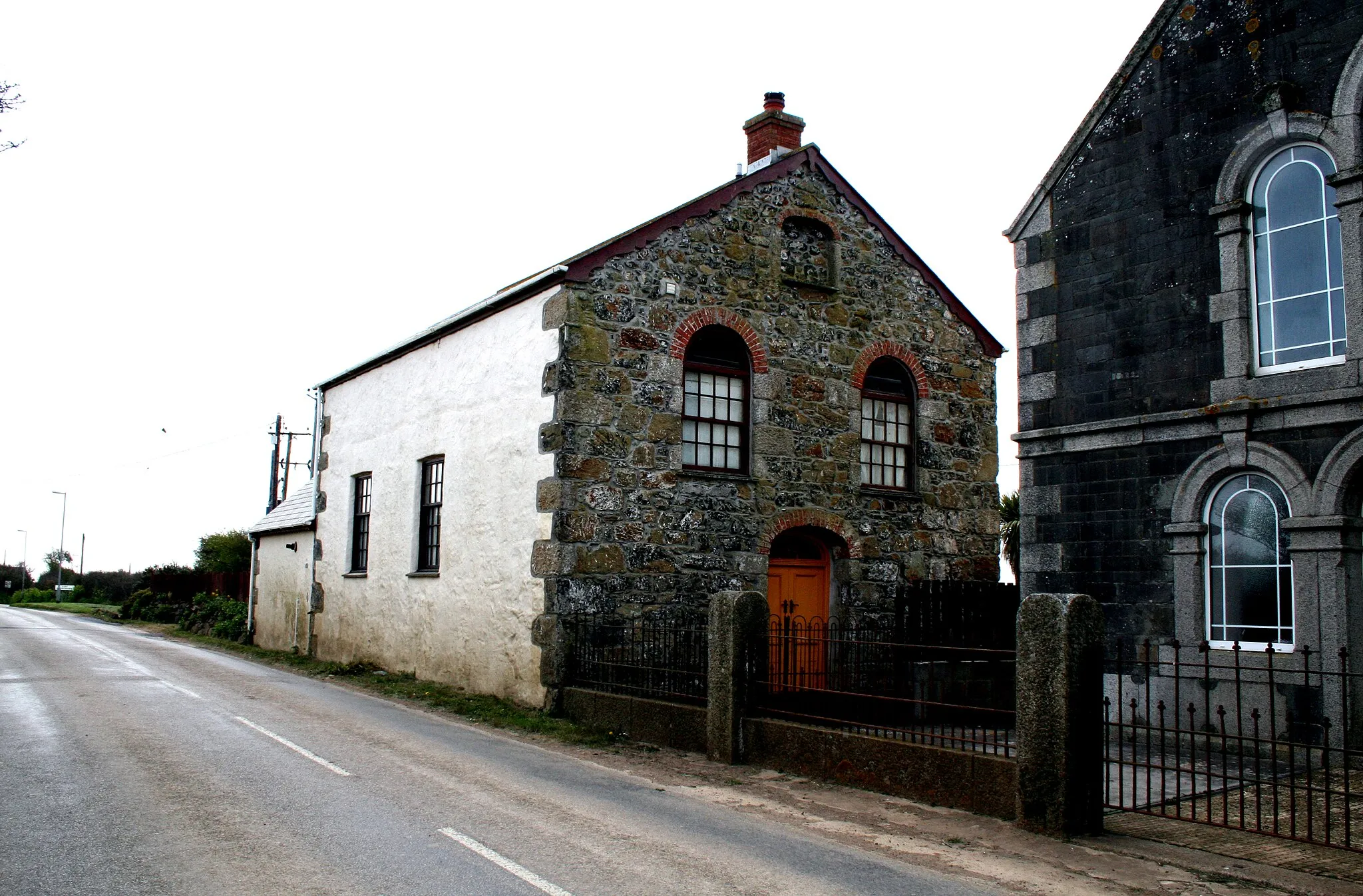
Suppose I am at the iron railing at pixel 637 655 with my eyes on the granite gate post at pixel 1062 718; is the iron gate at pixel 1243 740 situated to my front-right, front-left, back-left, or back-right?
front-left

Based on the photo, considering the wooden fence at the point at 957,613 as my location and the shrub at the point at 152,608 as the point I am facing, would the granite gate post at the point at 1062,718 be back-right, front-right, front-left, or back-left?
back-left

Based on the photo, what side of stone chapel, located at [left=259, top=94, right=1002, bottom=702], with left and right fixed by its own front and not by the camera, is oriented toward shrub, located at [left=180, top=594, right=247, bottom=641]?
back

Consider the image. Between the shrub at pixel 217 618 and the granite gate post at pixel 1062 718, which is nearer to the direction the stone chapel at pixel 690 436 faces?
the granite gate post

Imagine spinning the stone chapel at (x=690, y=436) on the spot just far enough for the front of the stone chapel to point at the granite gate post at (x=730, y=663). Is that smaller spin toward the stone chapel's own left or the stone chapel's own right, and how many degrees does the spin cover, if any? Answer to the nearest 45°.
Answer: approximately 45° to the stone chapel's own right

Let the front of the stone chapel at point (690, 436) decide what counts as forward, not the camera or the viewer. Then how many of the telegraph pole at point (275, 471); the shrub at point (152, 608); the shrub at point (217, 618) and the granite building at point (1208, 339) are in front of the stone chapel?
1

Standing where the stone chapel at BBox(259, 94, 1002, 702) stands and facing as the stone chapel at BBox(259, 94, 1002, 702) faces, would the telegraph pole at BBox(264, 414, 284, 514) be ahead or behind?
behind

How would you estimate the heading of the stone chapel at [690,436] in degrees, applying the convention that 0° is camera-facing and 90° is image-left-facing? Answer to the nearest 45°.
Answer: approximately 315°

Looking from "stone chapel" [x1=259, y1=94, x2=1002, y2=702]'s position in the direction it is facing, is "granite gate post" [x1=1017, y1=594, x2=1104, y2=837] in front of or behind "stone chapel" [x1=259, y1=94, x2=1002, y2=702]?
in front

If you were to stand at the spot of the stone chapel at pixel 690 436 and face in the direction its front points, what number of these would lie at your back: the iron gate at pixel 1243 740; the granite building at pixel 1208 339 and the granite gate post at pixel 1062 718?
0

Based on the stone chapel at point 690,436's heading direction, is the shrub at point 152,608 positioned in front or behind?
behind

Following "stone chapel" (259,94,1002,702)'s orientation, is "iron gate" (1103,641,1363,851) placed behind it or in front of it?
in front

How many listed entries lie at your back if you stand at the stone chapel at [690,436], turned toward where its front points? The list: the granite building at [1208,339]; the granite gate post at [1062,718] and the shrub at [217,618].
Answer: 1
